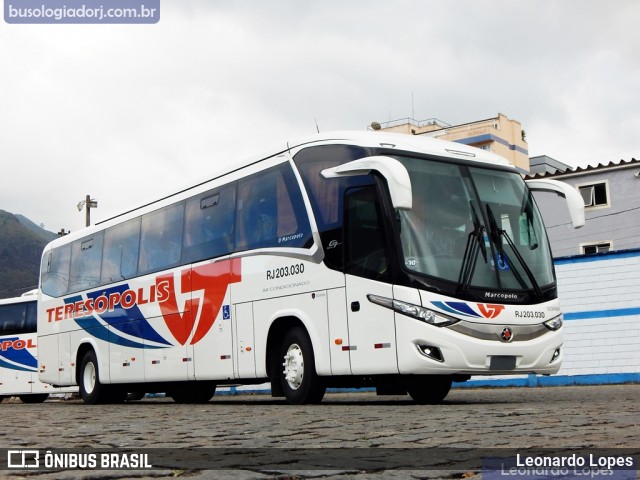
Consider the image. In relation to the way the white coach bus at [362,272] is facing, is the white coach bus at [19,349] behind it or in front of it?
behind

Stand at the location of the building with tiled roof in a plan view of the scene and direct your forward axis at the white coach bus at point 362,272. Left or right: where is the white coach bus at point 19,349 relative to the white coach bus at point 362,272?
right

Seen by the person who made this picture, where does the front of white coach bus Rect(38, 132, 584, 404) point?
facing the viewer and to the right of the viewer

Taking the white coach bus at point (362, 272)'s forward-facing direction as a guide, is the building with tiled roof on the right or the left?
on its left
